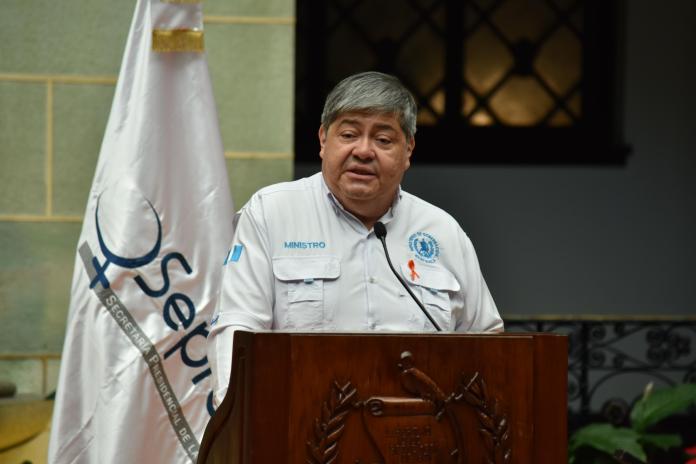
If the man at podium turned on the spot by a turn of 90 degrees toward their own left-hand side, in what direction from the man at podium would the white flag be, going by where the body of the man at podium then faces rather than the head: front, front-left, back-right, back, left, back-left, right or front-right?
back-left

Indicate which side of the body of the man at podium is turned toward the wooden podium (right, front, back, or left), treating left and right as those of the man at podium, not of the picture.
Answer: front

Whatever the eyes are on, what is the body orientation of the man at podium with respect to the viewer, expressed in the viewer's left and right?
facing the viewer

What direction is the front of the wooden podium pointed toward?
toward the camera

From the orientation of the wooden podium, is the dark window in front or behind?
behind

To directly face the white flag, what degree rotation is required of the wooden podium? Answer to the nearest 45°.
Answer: approximately 135° to its right

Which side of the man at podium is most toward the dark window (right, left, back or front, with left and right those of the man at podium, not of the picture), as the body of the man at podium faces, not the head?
back

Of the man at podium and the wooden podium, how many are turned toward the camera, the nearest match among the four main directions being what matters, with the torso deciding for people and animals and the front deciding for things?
2
